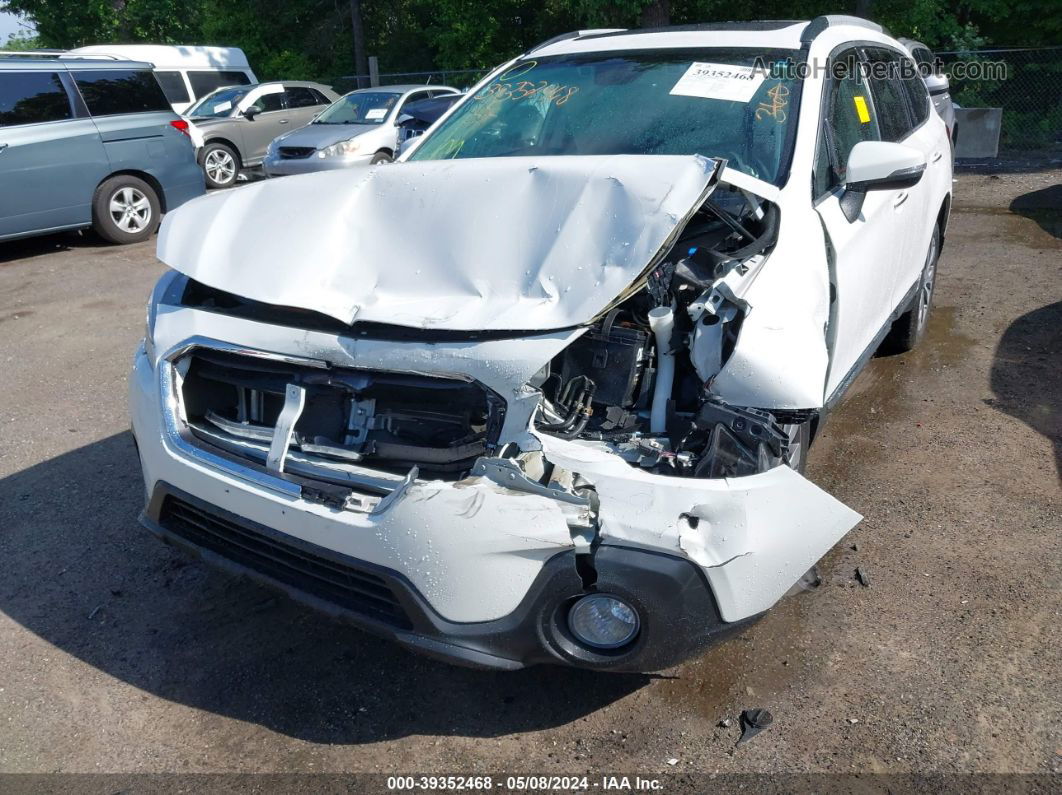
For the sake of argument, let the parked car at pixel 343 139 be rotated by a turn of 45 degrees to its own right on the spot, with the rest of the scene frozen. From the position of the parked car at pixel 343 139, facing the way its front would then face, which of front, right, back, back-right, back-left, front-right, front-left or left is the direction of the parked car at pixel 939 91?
back-left

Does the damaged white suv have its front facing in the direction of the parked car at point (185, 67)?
no

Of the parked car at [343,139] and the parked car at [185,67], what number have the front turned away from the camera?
0

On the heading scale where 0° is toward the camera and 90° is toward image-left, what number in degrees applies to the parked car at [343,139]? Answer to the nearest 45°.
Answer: approximately 45°

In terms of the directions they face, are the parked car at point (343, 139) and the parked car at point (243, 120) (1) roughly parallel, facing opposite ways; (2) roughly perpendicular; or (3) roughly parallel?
roughly parallel

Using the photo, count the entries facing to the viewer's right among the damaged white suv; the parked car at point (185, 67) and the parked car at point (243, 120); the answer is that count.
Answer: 0

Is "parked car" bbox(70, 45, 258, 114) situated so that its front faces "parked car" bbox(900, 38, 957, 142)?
no

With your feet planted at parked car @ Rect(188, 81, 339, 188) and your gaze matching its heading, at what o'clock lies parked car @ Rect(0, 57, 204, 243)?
parked car @ Rect(0, 57, 204, 243) is roughly at 11 o'clock from parked car @ Rect(188, 81, 339, 188).

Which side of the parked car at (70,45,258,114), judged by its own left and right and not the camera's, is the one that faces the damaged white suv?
left

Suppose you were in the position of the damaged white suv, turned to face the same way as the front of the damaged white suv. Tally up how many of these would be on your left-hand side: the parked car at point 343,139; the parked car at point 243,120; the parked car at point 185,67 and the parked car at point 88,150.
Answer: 0

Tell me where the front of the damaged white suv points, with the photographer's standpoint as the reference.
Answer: facing the viewer and to the left of the viewer

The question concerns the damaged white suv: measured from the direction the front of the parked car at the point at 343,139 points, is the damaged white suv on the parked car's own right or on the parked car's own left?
on the parked car's own left

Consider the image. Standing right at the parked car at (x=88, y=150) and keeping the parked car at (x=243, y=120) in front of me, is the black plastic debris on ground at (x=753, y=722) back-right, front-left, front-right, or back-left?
back-right

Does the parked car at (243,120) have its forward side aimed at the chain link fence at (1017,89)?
no

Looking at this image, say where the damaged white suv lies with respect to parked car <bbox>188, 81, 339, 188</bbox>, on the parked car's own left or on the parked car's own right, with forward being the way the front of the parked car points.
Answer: on the parked car's own left

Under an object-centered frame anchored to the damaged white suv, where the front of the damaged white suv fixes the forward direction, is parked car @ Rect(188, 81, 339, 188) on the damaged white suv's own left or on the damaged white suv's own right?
on the damaged white suv's own right

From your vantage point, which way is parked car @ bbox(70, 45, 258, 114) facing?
to the viewer's left

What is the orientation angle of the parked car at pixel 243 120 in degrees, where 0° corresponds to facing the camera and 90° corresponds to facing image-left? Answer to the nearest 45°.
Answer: approximately 45°

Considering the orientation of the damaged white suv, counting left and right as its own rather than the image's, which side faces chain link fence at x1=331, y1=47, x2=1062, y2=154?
back

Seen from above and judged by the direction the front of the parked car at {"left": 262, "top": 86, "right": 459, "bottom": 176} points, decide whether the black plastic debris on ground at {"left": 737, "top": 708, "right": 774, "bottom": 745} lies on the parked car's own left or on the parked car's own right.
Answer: on the parked car's own left
